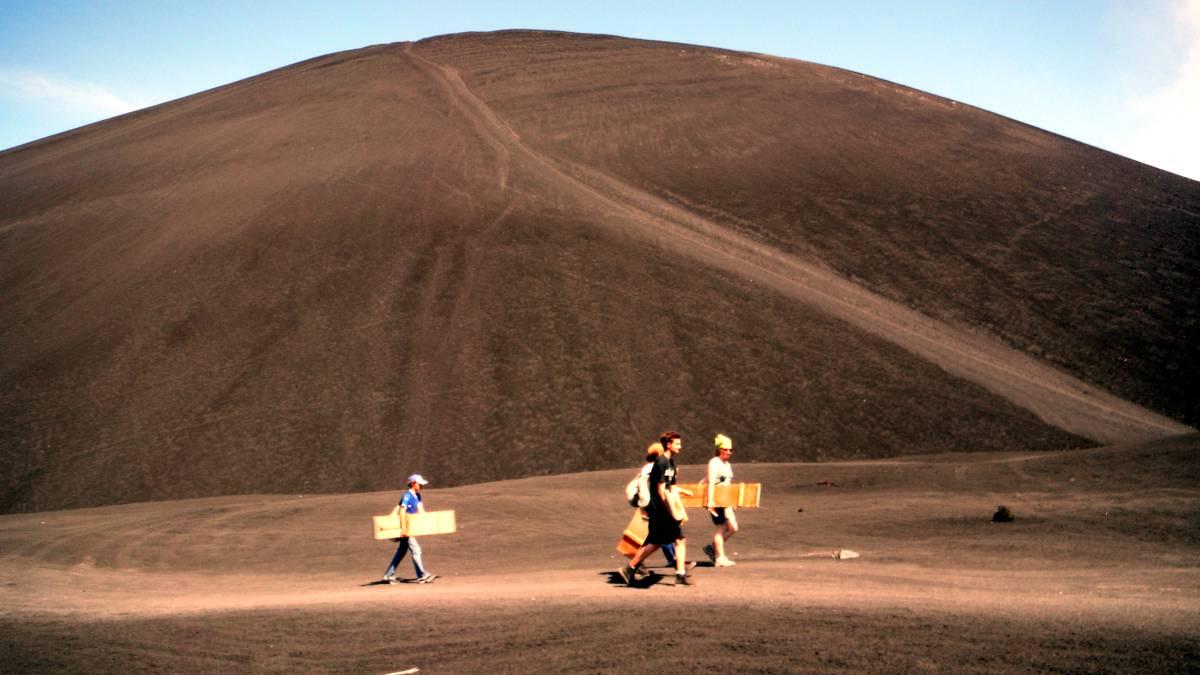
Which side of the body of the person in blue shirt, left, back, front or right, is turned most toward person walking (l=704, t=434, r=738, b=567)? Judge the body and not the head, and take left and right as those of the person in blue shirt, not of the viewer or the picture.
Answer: front

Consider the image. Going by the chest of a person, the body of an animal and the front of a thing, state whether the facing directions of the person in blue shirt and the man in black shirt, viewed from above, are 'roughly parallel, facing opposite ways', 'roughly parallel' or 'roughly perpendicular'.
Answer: roughly parallel

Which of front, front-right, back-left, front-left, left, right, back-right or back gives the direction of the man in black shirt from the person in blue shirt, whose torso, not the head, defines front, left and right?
front-right

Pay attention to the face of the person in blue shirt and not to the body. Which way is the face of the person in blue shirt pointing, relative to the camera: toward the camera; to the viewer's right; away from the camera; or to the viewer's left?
to the viewer's right

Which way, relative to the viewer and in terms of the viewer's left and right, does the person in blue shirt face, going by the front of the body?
facing to the right of the viewer

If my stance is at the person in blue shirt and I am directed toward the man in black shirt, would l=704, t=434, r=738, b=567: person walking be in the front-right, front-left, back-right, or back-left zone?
front-left
